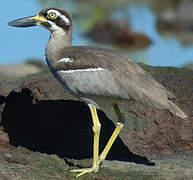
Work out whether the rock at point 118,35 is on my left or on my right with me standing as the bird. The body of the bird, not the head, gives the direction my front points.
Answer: on my right

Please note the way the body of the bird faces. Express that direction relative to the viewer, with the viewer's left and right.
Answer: facing to the left of the viewer
